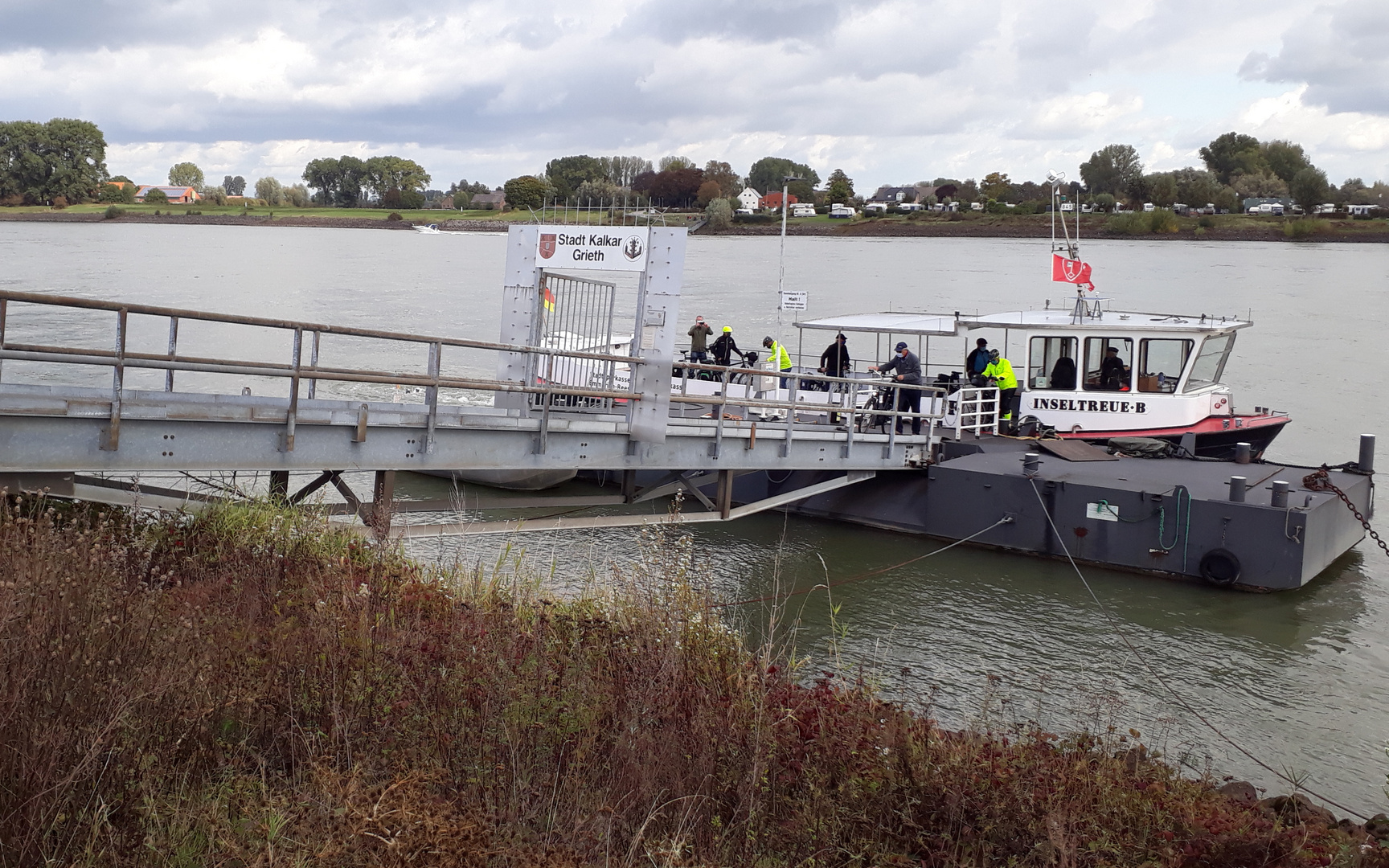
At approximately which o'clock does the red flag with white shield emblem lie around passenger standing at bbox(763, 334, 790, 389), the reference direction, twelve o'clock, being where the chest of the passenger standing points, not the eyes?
The red flag with white shield emblem is roughly at 6 o'clock from the passenger standing.

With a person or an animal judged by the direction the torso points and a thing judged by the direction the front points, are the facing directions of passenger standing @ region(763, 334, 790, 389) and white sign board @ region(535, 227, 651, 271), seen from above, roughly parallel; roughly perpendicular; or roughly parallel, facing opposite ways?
roughly perpendicular

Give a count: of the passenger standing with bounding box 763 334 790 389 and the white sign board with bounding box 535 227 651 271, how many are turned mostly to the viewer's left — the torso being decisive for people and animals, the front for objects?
1

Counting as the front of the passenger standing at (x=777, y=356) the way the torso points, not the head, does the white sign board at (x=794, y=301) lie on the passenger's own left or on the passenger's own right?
on the passenger's own right

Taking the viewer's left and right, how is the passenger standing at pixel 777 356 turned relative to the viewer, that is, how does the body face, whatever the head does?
facing to the left of the viewer
